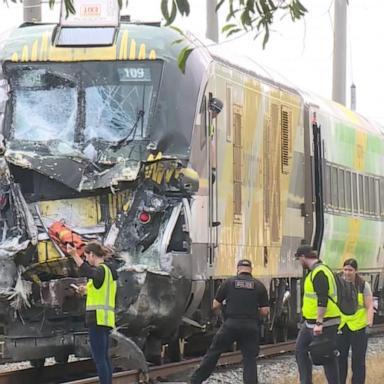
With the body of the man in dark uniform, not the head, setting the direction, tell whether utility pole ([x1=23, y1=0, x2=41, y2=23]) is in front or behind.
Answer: in front

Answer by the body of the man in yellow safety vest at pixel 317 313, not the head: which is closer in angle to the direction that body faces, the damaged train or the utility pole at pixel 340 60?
the damaged train

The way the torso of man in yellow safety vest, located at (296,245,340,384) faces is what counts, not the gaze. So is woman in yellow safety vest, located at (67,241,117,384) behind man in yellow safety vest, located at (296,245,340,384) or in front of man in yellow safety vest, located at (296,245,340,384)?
in front

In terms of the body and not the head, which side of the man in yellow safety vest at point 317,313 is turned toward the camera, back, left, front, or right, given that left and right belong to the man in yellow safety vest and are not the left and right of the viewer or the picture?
left

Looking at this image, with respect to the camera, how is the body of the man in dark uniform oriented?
away from the camera

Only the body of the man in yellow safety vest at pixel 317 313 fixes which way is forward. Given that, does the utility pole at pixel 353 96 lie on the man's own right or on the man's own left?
on the man's own right

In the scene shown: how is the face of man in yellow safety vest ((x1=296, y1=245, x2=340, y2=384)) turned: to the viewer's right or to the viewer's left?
to the viewer's left

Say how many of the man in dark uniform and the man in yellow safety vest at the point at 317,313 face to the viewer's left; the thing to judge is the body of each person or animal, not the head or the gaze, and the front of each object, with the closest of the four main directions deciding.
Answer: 1

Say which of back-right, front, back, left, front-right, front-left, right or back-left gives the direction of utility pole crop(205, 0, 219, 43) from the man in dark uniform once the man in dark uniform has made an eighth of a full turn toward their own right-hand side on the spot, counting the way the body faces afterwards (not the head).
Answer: front-left
